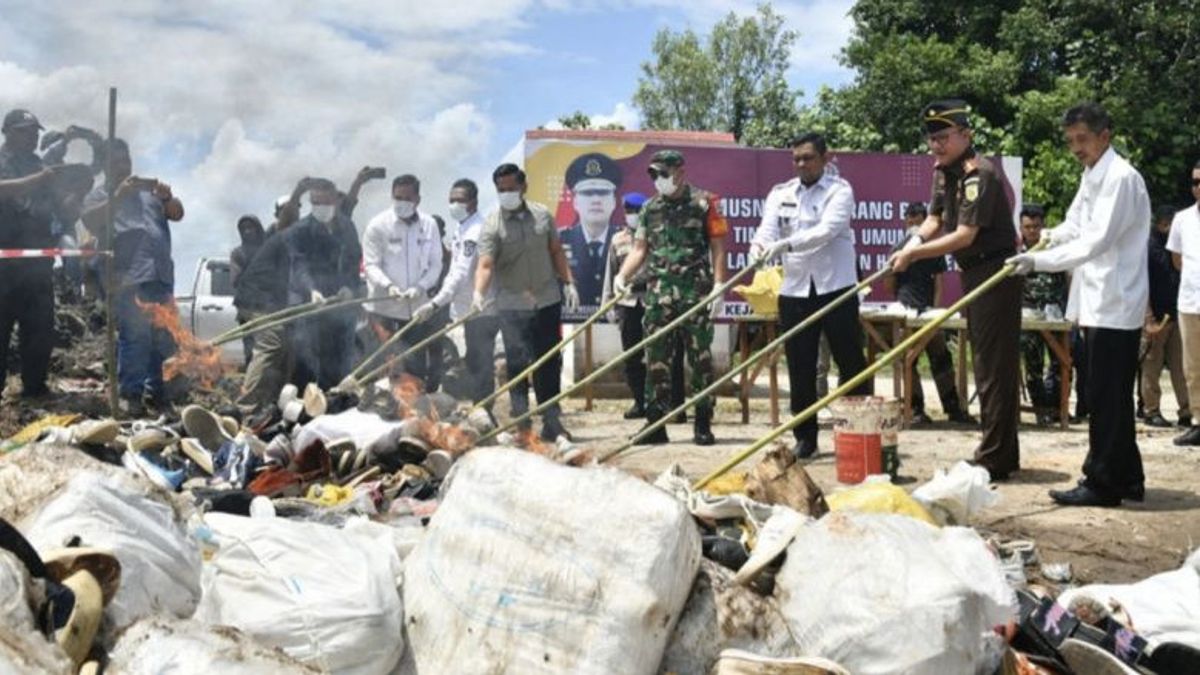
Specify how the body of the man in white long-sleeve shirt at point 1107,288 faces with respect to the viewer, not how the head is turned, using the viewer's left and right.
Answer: facing to the left of the viewer

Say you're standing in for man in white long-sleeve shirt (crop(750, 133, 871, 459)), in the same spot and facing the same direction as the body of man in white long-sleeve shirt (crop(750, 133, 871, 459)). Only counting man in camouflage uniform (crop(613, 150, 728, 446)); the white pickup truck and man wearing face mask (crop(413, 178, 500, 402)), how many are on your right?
3

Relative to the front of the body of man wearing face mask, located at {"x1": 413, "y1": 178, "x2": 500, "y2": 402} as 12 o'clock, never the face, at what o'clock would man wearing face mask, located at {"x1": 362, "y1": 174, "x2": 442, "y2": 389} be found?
man wearing face mask, located at {"x1": 362, "y1": 174, "x2": 442, "y2": 389} is roughly at 2 o'clock from man wearing face mask, located at {"x1": 413, "y1": 178, "x2": 500, "y2": 402}.

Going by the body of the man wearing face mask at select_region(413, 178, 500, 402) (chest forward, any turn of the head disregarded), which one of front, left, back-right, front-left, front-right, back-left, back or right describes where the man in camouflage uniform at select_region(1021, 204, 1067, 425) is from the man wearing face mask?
back-left

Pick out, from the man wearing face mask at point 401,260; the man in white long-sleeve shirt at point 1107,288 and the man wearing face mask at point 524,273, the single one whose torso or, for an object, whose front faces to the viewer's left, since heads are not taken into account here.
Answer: the man in white long-sleeve shirt

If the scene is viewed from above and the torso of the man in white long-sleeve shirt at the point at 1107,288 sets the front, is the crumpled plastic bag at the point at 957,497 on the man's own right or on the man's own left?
on the man's own left

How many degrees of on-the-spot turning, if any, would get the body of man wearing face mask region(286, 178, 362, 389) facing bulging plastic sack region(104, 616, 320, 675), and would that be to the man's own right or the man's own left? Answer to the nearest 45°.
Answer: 0° — they already face it
